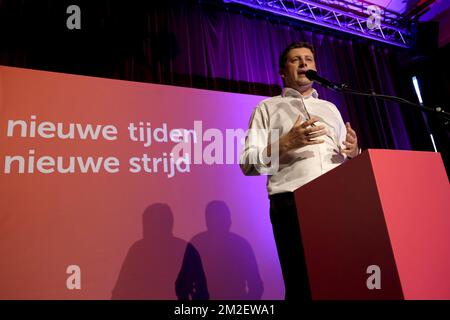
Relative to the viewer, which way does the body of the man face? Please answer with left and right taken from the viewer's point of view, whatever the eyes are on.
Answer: facing the viewer and to the right of the viewer

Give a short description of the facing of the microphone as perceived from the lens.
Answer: facing to the left of the viewer

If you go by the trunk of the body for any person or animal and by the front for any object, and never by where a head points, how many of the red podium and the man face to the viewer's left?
0

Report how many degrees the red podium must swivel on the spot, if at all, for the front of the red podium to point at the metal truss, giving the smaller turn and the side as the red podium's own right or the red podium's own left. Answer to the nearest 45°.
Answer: approximately 135° to the red podium's own left

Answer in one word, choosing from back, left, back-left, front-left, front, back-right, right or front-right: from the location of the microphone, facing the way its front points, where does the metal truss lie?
right

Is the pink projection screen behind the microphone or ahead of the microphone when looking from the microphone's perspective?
ahead
